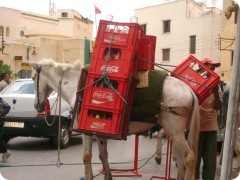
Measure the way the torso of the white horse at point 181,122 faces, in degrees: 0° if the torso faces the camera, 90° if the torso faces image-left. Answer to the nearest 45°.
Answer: approximately 90°

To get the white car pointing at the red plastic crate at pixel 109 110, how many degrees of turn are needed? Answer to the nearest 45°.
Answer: approximately 135° to its right

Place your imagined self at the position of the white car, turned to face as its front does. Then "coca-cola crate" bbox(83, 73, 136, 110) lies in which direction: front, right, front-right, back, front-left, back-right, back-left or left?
back-right

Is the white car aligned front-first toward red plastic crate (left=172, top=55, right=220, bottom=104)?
no

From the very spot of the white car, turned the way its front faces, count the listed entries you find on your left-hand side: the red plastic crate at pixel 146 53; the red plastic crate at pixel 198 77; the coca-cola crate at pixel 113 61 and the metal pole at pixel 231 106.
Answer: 0

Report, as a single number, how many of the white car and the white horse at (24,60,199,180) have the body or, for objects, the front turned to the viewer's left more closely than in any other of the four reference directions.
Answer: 1

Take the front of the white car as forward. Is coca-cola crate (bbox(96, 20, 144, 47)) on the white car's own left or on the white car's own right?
on the white car's own right

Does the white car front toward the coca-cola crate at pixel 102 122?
no

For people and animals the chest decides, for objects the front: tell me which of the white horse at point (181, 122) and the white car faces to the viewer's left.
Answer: the white horse

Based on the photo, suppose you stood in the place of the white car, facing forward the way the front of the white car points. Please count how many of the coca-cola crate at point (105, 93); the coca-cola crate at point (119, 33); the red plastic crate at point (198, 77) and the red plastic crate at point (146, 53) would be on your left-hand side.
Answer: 0
